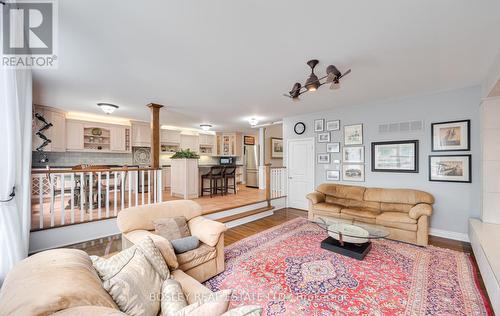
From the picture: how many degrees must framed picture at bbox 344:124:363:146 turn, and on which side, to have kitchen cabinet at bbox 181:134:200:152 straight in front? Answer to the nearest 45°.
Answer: approximately 90° to its right

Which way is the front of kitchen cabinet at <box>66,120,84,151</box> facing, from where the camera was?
facing the viewer

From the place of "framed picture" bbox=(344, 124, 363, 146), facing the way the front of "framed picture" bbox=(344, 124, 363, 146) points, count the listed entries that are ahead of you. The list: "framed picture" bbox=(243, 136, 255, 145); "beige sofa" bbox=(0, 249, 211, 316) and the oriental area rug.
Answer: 2

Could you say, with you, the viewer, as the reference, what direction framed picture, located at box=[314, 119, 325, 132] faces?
facing the viewer and to the left of the viewer

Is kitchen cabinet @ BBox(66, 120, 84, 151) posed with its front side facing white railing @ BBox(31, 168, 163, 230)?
yes

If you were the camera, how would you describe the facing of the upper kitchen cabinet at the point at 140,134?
facing the viewer and to the right of the viewer

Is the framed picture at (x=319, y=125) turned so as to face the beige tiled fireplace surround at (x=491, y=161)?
no

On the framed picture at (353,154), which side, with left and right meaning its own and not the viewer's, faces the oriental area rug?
front

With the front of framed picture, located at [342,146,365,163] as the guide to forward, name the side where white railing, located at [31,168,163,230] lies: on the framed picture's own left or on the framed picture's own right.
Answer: on the framed picture's own right

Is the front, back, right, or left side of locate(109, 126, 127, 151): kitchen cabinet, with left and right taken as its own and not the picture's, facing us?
front

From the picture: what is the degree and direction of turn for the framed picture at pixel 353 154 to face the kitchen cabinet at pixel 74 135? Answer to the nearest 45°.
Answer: approximately 90° to its right

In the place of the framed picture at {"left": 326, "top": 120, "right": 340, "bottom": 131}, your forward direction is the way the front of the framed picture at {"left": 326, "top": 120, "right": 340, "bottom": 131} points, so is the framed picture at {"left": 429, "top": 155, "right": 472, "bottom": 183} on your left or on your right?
on your left

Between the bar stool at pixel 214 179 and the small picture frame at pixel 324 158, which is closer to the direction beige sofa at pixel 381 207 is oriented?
the bar stool

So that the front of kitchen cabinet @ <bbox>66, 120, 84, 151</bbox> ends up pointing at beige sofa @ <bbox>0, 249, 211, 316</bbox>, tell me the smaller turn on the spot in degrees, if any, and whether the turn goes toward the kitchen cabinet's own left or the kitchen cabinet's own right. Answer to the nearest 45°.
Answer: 0° — it already faces it

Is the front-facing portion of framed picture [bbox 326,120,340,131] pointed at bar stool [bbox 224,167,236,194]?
no

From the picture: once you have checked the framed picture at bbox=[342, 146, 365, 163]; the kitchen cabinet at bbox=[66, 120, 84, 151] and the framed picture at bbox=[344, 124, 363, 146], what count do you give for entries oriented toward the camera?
3

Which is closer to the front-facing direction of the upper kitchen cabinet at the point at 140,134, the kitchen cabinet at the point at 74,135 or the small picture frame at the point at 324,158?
the small picture frame

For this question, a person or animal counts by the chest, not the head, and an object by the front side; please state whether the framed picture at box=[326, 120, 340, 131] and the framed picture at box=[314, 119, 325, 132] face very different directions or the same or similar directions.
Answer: same or similar directions

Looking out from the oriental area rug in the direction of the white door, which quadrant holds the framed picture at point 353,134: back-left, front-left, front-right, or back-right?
front-right

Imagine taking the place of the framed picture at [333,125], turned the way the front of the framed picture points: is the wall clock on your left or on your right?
on your right
